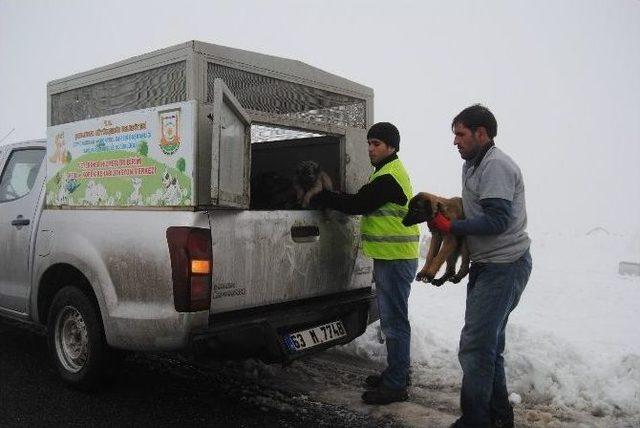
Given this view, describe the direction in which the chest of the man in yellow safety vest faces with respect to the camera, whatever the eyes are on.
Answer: to the viewer's left

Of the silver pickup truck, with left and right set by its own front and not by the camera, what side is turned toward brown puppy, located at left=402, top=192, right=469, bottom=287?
back

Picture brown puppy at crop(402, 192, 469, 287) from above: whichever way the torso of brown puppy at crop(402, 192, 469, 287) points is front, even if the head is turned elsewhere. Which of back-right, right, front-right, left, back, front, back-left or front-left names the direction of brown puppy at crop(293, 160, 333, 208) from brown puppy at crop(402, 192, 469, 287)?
front-right

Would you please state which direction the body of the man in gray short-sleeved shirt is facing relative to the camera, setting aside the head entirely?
to the viewer's left

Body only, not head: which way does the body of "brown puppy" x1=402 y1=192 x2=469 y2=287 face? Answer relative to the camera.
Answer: to the viewer's left

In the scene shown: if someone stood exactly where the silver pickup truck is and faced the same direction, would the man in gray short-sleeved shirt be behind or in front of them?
behind

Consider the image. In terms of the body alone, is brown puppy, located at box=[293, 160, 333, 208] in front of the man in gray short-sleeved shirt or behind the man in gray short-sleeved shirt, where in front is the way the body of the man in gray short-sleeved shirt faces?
in front

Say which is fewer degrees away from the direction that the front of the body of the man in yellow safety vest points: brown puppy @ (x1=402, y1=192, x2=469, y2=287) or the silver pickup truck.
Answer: the silver pickup truck

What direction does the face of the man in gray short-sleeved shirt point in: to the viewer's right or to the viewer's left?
to the viewer's left

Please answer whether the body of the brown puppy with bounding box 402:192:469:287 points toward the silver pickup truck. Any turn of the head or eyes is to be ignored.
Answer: yes
